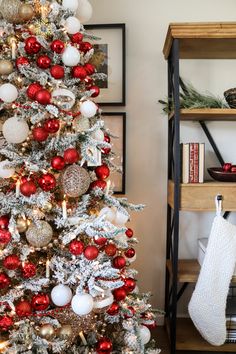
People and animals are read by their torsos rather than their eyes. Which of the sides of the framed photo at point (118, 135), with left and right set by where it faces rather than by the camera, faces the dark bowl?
left

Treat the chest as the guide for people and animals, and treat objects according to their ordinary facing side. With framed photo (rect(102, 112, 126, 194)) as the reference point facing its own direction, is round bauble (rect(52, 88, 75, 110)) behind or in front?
in front

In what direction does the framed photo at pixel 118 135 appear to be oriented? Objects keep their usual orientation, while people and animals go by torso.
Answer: toward the camera

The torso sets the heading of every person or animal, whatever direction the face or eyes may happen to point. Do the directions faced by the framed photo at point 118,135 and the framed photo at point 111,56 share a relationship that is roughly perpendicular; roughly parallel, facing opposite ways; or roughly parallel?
roughly parallel

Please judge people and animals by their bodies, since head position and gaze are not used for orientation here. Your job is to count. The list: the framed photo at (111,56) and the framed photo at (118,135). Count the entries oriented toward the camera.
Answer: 2

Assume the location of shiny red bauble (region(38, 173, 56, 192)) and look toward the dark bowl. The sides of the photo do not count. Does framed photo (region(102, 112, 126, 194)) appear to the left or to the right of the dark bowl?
left

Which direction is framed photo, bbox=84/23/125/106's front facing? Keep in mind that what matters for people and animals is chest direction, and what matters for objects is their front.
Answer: toward the camera

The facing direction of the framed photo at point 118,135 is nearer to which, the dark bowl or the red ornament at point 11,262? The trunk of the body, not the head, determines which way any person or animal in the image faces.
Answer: the red ornament

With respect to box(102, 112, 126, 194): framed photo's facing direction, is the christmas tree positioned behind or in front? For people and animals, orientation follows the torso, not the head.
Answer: in front

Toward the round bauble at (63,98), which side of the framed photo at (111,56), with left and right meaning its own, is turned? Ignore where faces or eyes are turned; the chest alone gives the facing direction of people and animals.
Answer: front
